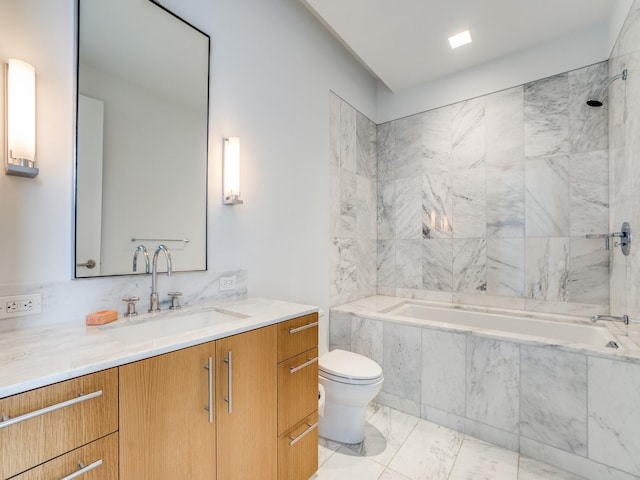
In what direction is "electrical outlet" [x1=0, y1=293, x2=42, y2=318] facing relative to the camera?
toward the camera

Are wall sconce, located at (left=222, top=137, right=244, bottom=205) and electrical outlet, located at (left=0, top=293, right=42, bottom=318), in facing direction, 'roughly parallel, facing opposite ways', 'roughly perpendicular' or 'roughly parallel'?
roughly parallel

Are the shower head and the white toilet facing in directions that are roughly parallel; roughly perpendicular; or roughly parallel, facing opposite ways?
roughly parallel, facing opposite ways

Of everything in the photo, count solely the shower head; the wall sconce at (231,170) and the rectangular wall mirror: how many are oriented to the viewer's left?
1

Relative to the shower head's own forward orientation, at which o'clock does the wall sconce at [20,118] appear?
The wall sconce is roughly at 10 o'clock from the shower head.

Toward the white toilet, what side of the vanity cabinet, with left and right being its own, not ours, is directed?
left

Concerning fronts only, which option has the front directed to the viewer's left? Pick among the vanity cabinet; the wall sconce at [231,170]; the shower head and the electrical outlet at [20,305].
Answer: the shower head

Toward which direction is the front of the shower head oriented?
to the viewer's left

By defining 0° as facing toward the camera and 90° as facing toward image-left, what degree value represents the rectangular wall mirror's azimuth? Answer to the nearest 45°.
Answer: approximately 315°

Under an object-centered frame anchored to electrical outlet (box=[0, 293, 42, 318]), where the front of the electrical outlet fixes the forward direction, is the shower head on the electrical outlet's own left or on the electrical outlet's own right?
on the electrical outlet's own left

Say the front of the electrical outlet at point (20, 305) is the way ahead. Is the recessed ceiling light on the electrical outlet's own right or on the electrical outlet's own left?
on the electrical outlet's own left

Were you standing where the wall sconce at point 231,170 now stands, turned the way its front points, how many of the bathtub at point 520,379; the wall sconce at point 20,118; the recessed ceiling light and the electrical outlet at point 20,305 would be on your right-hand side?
2

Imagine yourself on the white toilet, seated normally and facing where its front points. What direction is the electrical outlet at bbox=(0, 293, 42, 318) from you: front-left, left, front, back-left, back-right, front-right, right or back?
right

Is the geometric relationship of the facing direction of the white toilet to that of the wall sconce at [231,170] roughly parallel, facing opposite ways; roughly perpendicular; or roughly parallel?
roughly parallel

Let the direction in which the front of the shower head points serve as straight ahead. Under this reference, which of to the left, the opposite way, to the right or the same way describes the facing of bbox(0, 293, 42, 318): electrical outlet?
the opposite way
